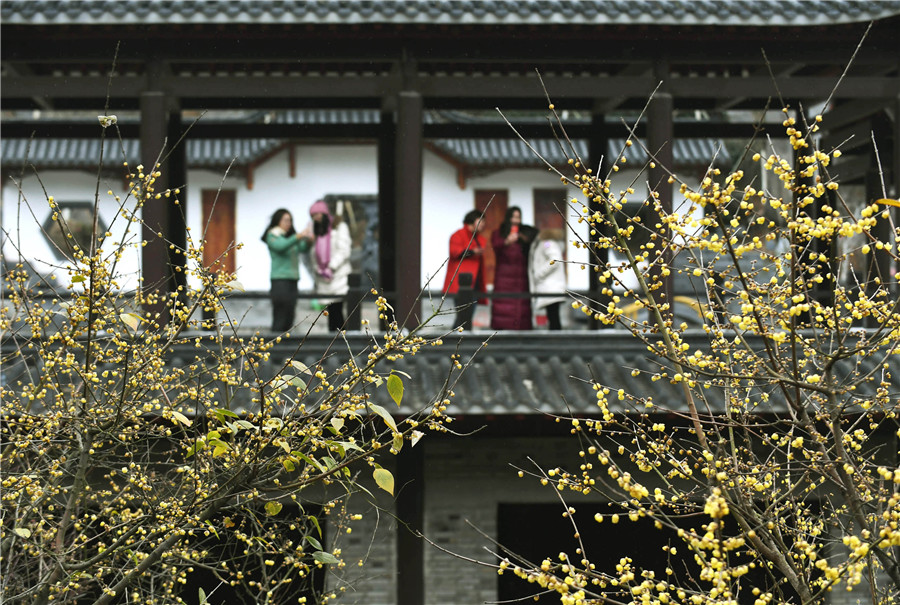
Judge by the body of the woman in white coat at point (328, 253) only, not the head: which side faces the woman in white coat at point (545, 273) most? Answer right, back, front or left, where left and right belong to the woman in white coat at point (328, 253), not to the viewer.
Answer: left

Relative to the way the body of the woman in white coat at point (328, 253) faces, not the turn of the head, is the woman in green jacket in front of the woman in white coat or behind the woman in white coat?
in front

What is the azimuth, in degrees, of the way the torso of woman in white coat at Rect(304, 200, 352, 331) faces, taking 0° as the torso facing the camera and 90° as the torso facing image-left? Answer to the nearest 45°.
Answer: approximately 45°

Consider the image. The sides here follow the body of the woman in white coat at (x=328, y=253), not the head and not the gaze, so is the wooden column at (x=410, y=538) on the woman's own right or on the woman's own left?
on the woman's own left

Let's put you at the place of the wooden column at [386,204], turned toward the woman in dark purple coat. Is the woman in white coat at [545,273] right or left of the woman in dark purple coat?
left

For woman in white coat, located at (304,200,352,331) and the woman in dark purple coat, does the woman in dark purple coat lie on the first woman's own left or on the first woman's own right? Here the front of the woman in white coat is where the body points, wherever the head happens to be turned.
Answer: on the first woman's own left
